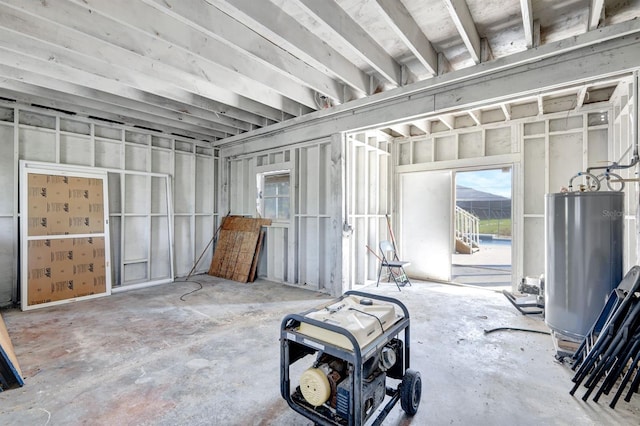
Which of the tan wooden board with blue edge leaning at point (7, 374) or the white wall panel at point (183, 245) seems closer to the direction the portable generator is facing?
the tan wooden board with blue edge leaning

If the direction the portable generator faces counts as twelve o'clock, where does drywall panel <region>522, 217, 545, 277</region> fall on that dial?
The drywall panel is roughly at 6 o'clock from the portable generator.

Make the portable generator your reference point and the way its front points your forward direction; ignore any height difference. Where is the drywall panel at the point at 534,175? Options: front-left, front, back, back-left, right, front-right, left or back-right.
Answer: back

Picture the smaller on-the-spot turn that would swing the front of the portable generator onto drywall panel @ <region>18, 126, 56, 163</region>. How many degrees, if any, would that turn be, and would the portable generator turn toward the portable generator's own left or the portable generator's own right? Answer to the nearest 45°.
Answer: approximately 90° to the portable generator's own right

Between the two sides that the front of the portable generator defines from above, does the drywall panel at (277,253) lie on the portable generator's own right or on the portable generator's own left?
on the portable generator's own right

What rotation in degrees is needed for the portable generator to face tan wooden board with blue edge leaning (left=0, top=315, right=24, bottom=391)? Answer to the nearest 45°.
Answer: approximately 45° to its right

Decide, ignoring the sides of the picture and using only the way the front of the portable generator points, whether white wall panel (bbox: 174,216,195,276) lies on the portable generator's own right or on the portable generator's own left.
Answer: on the portable generator's own right

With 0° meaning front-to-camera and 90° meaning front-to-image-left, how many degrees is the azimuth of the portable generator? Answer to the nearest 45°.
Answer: approximately 45°

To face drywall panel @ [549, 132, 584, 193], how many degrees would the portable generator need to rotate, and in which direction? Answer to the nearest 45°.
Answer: approximately 180°

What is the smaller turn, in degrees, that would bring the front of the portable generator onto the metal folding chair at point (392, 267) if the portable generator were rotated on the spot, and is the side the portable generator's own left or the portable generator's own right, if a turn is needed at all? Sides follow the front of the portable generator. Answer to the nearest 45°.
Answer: approximately 135° to the portable generator's own right

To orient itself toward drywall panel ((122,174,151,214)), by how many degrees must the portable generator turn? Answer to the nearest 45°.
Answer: approximately 90° to its right

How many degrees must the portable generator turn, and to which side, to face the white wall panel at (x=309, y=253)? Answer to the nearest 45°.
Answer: approximately 135° to its right
